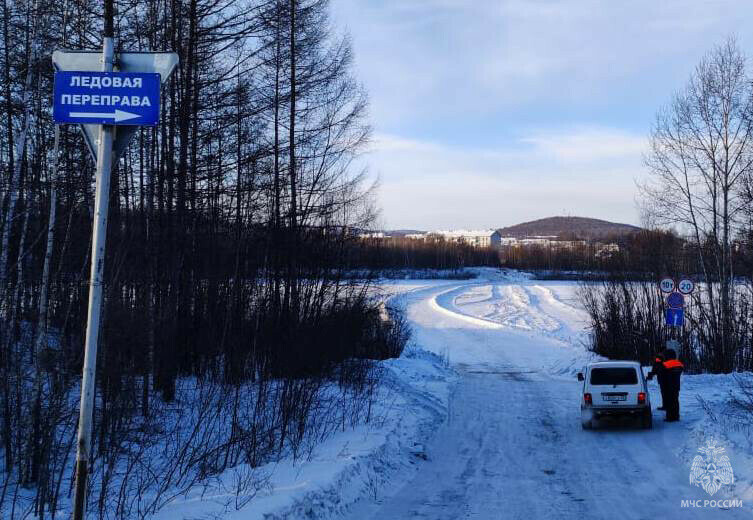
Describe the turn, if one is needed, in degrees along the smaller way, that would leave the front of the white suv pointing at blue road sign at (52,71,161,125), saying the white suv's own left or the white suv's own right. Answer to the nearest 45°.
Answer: approximately 180°

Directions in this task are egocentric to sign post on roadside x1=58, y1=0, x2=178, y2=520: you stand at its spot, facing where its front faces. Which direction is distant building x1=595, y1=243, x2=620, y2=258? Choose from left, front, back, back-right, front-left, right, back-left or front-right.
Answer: back-left

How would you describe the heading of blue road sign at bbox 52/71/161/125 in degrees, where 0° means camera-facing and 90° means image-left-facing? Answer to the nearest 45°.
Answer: approximately 0°

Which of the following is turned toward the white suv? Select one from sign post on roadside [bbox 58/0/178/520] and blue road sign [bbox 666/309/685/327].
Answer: the blue road sign

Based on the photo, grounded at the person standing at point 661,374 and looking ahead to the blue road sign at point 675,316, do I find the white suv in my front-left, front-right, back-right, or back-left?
back-left

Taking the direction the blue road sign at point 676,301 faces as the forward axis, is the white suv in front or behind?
in front

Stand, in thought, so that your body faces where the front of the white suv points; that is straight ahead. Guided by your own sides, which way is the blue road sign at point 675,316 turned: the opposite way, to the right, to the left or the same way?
the opposite way

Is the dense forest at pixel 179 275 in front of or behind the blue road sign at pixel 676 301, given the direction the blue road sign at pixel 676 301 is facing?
in front

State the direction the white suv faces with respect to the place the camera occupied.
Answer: facing away from the viewer

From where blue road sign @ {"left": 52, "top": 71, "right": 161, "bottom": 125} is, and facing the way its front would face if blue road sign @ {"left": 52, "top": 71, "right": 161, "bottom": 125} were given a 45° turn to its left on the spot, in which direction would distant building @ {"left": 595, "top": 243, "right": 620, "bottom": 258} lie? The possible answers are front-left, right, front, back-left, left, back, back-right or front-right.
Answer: left

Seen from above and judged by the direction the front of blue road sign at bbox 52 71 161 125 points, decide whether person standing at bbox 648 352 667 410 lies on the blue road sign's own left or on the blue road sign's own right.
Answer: on the blue road sign's own left

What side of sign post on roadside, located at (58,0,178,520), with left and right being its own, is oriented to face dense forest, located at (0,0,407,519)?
back

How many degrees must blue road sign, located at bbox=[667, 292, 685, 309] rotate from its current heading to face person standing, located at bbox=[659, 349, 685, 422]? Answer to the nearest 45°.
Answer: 0° — it already faces them

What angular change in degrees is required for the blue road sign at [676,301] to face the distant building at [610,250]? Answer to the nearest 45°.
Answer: approximately 180°

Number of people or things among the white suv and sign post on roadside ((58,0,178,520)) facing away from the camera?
1

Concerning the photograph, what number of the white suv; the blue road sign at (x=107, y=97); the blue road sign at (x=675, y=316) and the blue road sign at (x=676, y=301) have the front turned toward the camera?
3
